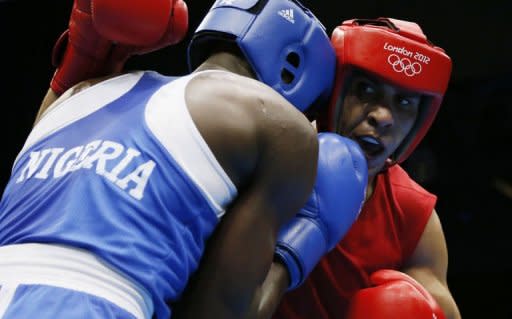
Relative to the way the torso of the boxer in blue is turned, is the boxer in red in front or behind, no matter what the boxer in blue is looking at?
in front

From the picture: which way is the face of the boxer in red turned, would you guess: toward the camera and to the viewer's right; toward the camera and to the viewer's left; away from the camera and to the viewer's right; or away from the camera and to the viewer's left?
toward the camera and to the viewer's left

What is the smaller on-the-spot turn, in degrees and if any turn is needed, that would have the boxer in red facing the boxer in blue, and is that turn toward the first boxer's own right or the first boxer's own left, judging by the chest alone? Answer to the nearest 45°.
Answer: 0° — they already face them

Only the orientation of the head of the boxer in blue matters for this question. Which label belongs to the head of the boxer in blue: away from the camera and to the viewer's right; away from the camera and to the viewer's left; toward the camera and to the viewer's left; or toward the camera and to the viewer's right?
away from the camera and to the viewer's right

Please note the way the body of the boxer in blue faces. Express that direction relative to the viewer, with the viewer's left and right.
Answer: facing away from the viewer and to the right of the viewer

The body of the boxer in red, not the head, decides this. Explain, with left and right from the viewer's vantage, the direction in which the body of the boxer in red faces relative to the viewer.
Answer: facing the viewer and to the left of the viewer

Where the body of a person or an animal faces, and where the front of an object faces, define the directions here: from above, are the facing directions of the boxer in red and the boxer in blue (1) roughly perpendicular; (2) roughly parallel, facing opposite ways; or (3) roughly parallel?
roughly parallel, facing opposite ways
